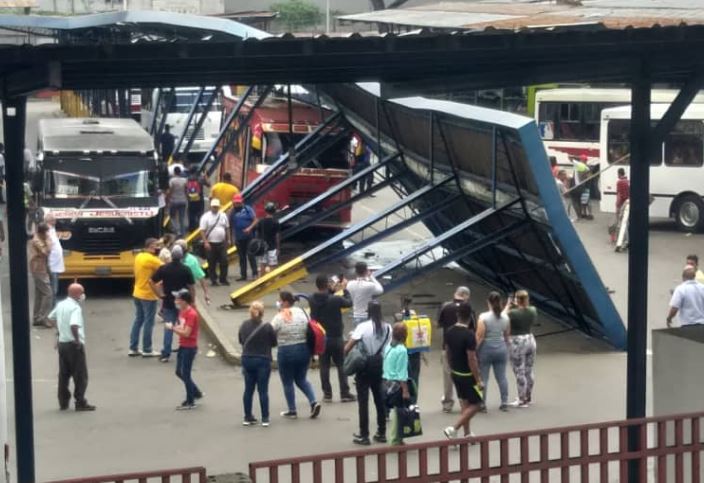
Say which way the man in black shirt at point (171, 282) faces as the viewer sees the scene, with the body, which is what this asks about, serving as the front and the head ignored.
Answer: away from the camera

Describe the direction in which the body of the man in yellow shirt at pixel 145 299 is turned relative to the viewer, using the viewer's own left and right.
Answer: facing to the right of the viewer

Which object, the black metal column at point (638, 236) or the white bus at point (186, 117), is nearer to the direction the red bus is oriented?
the black metal column

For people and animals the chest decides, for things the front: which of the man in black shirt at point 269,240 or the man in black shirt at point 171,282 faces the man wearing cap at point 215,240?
the man in black shirt at point 171,282

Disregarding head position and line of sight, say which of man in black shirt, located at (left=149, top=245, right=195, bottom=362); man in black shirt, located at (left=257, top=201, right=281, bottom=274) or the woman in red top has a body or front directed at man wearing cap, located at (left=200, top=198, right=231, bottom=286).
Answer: man in black shirt, located at (left=149, top=245, right=195, bottom=362)

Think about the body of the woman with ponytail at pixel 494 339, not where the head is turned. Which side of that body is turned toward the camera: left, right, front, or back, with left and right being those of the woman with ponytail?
back

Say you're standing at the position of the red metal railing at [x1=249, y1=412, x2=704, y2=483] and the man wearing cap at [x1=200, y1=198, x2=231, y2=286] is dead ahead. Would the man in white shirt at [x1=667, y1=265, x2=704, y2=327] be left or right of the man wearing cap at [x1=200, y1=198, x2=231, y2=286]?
right

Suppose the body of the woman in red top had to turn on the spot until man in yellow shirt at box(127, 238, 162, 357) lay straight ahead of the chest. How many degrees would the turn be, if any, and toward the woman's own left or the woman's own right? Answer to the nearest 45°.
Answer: approximately 90° to the woman's own right
